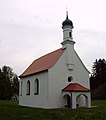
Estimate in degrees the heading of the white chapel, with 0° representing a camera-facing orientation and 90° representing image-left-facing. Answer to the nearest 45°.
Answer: approximately 315°
